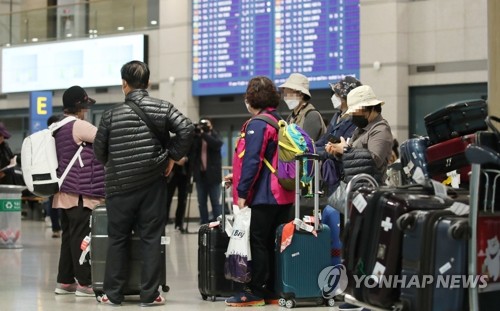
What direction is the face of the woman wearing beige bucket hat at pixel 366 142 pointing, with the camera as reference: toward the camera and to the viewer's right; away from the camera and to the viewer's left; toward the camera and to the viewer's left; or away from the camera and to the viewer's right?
toward the camera and to the viewer's left

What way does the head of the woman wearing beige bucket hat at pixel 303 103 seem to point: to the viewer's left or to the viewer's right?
to the viewer's left

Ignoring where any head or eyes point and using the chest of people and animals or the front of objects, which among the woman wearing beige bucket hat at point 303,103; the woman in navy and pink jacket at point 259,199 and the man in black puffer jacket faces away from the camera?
the man in black puffer jacket

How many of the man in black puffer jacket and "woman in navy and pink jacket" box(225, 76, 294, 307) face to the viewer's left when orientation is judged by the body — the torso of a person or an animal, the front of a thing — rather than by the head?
1

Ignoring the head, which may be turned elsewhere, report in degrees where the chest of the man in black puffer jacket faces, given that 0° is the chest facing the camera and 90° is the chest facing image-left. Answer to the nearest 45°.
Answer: approximately 180°

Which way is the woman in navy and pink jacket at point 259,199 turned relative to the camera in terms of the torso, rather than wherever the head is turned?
to the viewer's left

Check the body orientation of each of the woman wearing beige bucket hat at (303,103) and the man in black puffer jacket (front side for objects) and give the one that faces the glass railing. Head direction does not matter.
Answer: the man in black puffer jacket

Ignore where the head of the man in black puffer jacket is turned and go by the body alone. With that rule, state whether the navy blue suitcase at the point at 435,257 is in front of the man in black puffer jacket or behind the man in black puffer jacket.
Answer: behind

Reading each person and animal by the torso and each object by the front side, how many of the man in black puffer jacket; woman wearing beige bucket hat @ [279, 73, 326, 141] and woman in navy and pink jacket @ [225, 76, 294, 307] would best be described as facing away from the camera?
1

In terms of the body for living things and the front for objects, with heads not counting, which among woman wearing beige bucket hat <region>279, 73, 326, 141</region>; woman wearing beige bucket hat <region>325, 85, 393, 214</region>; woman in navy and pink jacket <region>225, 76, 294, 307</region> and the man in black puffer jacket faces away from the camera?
the man in black puffer jacket
